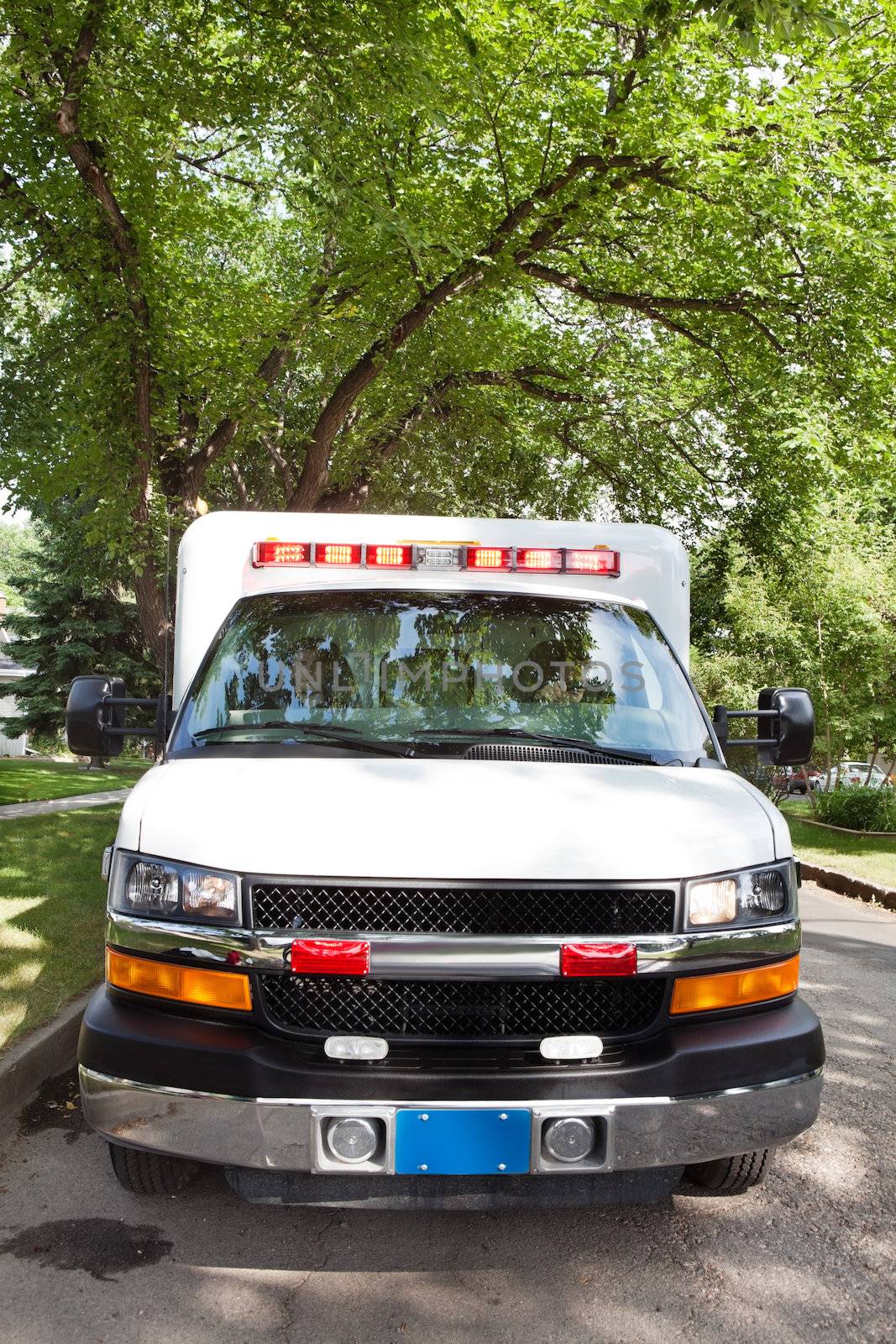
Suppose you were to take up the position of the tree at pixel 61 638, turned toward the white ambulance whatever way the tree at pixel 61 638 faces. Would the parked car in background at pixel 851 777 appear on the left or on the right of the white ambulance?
left

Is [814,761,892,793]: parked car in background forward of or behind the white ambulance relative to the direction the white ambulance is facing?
behind

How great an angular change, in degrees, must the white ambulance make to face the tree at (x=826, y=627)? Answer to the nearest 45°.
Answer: approximately 180°

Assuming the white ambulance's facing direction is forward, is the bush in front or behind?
behind

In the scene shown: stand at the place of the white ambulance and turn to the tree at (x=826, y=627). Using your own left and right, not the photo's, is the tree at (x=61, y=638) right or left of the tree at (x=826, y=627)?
left

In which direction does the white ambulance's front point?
toward the camera
